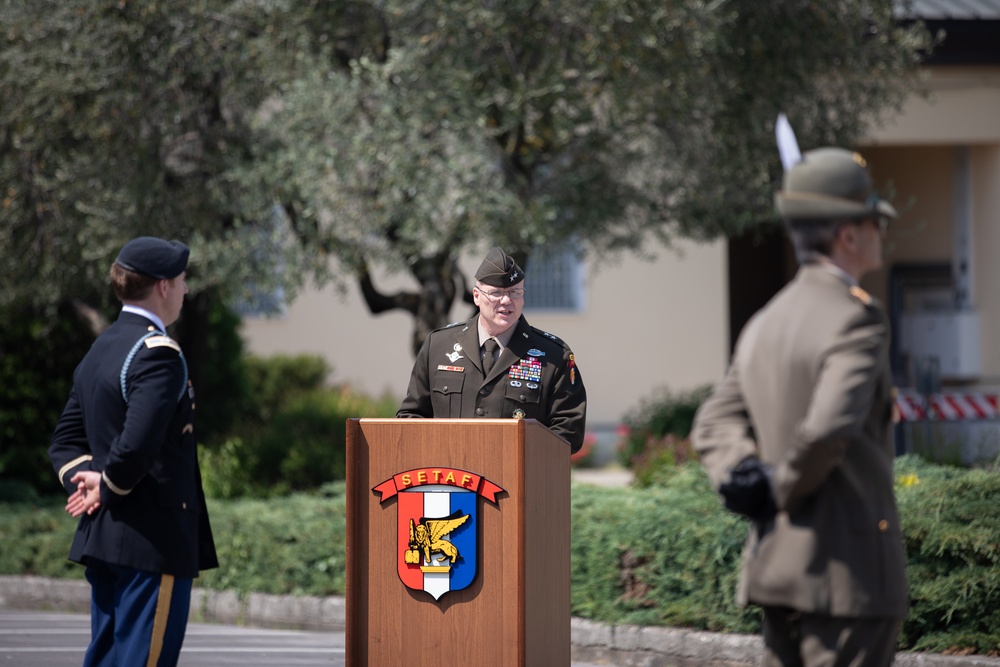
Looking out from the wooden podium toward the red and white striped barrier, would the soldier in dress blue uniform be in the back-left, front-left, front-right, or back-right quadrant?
back-left

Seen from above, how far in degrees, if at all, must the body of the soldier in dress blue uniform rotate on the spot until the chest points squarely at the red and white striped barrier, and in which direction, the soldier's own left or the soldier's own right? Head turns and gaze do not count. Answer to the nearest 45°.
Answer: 0° — they already face it

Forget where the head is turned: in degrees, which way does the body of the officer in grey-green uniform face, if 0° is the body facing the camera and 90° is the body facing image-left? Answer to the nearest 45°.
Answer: approximately 225°

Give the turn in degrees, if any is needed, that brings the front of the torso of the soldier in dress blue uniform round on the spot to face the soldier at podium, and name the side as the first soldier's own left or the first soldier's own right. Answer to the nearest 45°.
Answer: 0° — they already face them

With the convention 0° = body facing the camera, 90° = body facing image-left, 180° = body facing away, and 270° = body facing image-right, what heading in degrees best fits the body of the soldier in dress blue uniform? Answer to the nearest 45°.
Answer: approximately 225°

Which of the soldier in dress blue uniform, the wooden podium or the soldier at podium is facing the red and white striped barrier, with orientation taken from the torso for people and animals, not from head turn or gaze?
the soldier in dress blue uniform

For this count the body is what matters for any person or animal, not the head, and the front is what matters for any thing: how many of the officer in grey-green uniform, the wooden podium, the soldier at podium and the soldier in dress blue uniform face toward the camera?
2

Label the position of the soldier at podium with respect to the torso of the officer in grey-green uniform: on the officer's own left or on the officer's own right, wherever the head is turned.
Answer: on the officer's own left

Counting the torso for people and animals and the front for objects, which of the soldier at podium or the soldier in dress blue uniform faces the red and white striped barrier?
the soldier in dress blue uniform

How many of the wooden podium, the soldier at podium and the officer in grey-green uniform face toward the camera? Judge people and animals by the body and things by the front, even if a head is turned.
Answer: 2

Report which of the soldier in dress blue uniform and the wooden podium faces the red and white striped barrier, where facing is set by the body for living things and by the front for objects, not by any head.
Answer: the soldier in dress blue uniform

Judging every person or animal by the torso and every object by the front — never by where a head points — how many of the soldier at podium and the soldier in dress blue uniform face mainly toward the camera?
1

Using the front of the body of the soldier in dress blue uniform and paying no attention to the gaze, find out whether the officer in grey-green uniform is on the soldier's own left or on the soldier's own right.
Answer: on the soldier's own right

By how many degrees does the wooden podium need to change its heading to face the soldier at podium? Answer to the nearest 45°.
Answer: approximately 180°
